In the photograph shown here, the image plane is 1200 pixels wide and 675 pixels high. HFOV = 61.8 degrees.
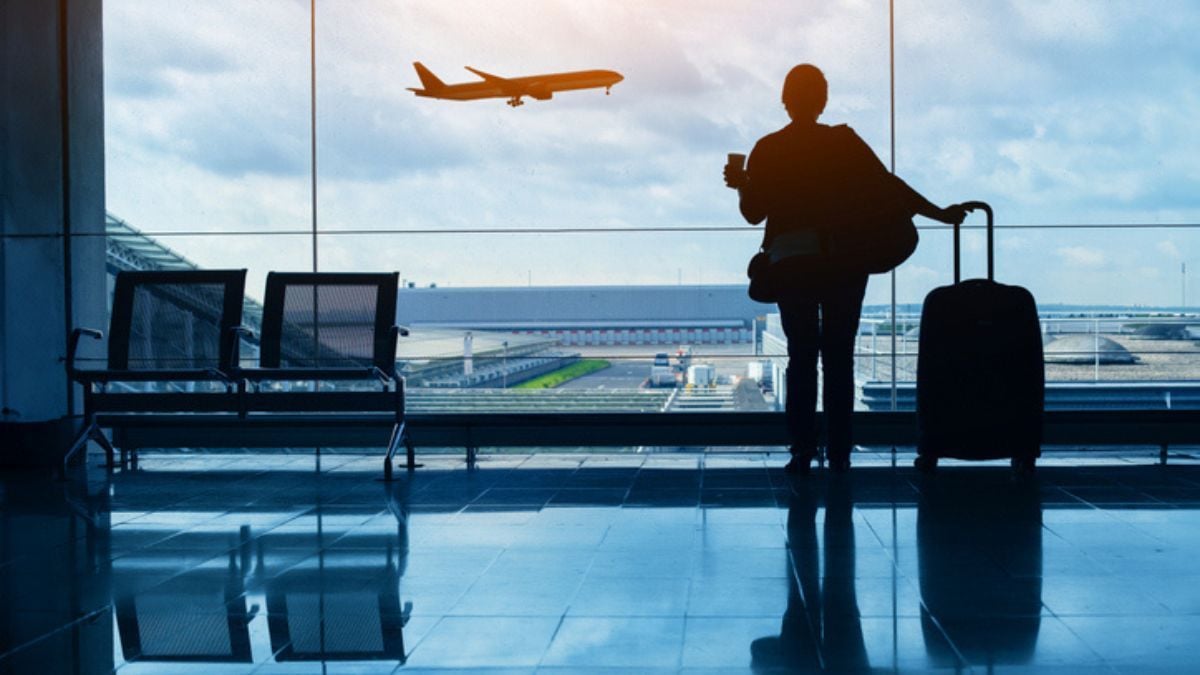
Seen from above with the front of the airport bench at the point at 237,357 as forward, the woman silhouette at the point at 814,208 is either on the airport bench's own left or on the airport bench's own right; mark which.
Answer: on the airport bench's own left

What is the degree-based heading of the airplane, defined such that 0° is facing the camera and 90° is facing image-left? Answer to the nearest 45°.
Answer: approximately 270°

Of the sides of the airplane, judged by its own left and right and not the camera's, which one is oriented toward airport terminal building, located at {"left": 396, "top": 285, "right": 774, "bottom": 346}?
right

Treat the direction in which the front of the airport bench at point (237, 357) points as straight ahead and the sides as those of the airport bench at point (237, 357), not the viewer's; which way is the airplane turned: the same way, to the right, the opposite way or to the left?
to the left

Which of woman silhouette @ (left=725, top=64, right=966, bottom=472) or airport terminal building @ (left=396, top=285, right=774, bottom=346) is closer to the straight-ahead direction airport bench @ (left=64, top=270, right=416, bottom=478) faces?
the woman silhouette

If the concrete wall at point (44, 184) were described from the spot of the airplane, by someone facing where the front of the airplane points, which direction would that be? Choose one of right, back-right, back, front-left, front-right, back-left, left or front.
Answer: right

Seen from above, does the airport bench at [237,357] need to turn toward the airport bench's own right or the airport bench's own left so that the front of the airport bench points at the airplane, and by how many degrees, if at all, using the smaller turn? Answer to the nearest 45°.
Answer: approximately 180°

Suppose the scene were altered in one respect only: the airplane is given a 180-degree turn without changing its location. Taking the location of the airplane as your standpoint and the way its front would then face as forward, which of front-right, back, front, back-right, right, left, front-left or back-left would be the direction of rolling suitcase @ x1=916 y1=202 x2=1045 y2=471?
left

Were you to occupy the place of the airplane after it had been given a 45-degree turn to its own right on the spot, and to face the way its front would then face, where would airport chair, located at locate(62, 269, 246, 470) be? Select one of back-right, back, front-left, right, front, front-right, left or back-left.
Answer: front-right

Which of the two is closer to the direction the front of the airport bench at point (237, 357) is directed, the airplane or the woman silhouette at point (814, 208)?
the woman silhouette

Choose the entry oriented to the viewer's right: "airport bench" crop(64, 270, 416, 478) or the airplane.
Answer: the airplane
